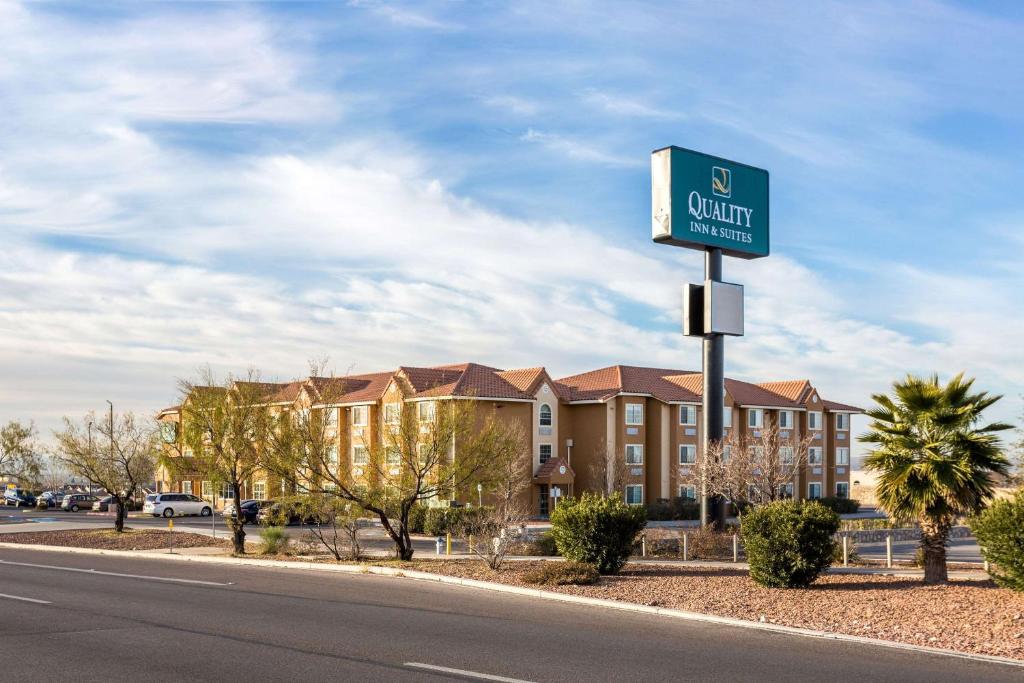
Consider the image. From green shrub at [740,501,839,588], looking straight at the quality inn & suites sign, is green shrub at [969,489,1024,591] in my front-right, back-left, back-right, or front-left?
back-right

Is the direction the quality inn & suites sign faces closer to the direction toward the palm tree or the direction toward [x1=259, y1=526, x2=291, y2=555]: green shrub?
the palm tree

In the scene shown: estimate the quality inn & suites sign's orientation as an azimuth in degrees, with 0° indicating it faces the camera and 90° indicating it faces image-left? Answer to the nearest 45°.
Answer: approximately 315°

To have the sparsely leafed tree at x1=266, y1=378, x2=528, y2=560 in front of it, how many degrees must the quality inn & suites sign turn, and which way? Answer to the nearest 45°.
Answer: approximately 90° to its right

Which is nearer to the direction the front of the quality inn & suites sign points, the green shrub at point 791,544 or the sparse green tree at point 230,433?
the green shrub

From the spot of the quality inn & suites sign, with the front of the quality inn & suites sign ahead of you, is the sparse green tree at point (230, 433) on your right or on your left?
on your right

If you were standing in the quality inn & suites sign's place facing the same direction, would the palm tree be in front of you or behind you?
in front

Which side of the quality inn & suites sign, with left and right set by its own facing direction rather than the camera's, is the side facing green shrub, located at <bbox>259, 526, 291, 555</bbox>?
right
